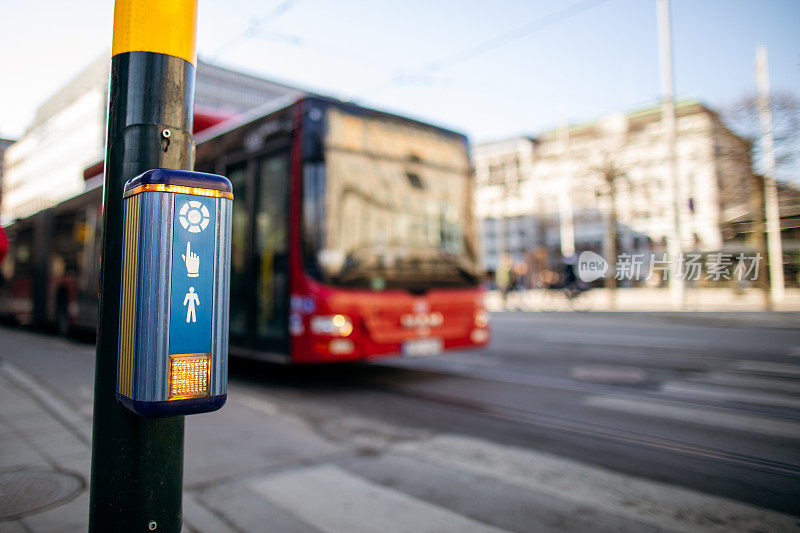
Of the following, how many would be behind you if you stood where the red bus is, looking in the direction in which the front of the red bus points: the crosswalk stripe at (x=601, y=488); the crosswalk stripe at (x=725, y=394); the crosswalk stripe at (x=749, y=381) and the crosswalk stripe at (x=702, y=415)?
0

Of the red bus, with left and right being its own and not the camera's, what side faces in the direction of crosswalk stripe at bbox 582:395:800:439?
front

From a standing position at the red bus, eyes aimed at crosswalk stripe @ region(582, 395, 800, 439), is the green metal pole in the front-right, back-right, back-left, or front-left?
front-right

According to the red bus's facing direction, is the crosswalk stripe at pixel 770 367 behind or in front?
in front

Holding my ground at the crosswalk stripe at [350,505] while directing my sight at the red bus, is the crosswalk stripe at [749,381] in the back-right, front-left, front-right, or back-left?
front-right

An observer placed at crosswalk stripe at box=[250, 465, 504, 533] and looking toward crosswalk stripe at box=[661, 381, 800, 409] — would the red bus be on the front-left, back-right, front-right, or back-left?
front-left

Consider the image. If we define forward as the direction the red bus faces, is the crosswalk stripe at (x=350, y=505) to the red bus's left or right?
on its right

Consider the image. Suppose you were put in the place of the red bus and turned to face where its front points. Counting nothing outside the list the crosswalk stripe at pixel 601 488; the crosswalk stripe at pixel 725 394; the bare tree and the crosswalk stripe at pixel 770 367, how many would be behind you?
0

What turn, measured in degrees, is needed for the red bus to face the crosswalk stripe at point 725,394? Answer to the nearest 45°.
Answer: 0° — it already faces it

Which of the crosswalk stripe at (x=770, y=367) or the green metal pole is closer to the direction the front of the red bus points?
the crosswalk stripe

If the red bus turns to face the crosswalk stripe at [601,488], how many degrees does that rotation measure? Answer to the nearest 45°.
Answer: approximately 45° to its right

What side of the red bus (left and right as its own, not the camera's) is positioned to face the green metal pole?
front
